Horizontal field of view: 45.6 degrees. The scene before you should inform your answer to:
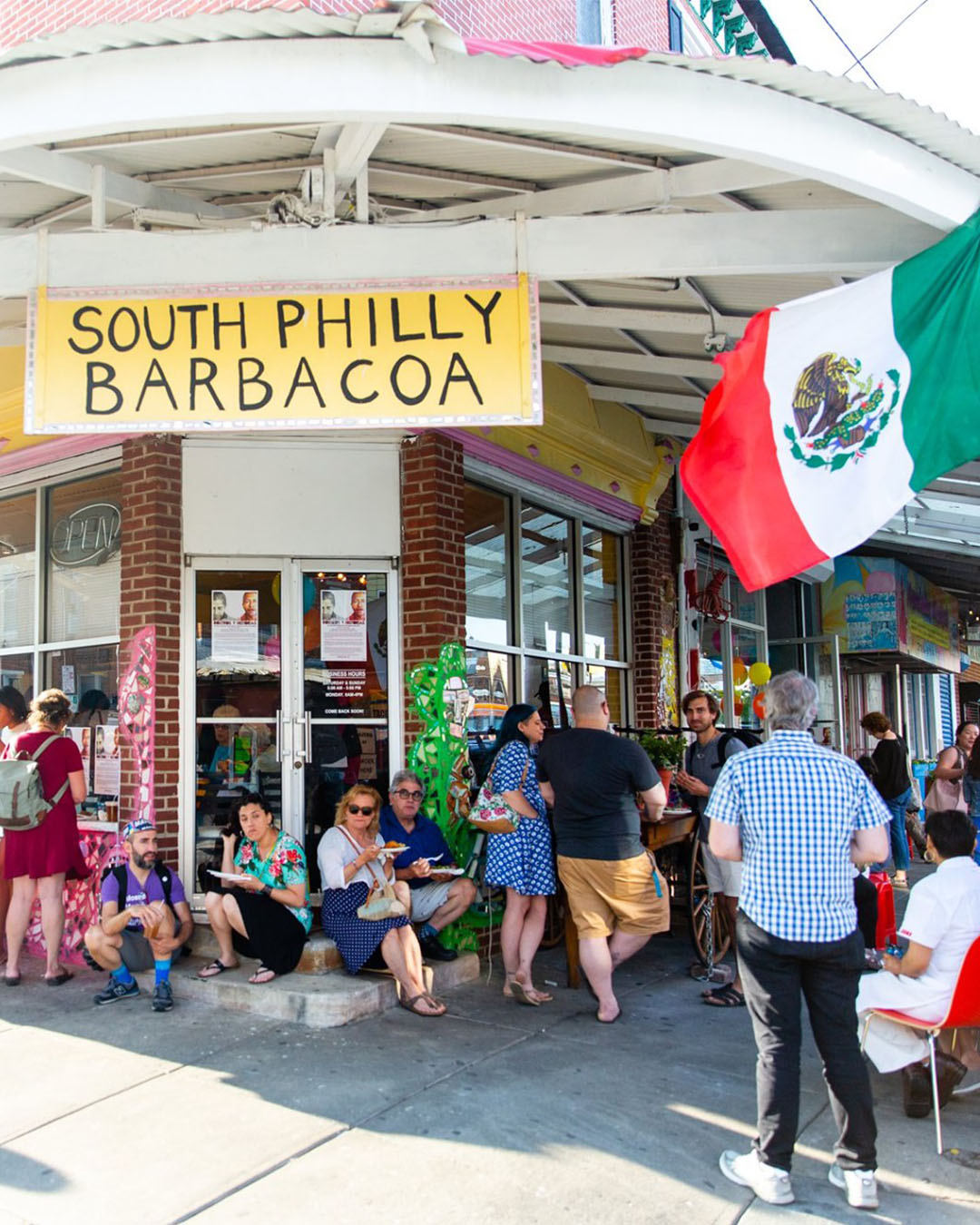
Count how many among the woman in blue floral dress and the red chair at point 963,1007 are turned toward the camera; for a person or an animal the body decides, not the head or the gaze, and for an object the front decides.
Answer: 0

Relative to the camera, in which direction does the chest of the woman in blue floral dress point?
to the viewer's right

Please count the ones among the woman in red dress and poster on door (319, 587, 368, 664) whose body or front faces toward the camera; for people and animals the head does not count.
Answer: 1

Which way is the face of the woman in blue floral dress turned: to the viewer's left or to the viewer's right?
to the viewer's right

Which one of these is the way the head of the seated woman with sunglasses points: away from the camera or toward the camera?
toward the camera

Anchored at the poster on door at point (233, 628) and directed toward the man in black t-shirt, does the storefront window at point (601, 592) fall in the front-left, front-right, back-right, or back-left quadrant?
front-left

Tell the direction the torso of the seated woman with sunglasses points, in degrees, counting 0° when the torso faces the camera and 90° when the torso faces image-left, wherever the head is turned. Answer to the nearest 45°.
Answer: approximately 315°

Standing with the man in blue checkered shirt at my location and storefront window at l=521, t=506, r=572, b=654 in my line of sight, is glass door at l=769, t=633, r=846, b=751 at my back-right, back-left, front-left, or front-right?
front-right

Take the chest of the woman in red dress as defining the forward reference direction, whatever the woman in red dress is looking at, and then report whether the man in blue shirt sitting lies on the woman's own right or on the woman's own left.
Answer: on the woman's own right

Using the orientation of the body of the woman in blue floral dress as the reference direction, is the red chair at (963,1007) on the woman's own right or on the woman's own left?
on the woman's own right

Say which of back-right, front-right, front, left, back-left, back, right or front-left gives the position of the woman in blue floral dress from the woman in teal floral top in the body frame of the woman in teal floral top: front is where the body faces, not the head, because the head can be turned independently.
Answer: back-left

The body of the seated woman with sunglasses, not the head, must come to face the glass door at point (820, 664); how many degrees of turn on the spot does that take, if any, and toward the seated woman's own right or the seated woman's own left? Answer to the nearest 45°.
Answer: approximately 90° to the seated woman's own left

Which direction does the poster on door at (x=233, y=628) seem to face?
toward the camera
